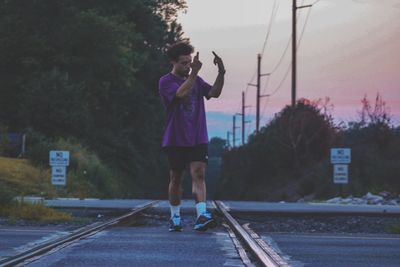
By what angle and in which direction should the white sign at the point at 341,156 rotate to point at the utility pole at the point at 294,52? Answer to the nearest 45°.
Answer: approximately 180°

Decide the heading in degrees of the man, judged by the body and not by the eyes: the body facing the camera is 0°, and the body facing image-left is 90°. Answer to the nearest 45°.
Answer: approximately 315°

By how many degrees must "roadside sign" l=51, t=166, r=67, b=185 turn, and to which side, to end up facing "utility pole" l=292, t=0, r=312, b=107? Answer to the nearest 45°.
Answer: approximately 135° to its left

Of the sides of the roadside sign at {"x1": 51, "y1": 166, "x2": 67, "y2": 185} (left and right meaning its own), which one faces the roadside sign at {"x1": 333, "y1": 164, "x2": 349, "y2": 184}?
left

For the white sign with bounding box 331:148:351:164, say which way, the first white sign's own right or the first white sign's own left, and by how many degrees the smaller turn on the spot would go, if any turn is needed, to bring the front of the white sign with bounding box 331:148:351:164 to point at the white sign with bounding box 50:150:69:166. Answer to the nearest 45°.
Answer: approximately 90° to the first white sign's own right
